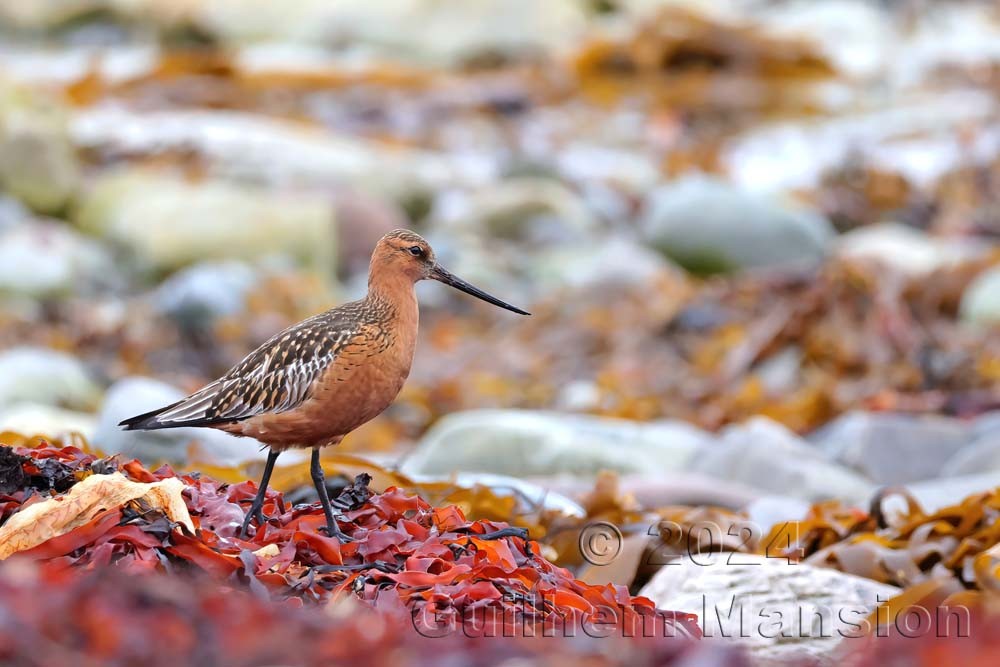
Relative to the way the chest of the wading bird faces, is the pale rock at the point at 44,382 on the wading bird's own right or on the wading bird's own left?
on the wading bird's own left

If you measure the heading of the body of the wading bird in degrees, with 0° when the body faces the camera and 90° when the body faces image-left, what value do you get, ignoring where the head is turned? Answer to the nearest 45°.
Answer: approximately 270°

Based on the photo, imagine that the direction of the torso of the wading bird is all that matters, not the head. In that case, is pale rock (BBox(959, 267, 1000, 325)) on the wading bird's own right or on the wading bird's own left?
on the wading bird's own left

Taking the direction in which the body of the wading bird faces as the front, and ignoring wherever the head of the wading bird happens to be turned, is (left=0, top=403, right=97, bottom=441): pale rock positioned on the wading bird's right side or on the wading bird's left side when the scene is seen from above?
on the wading bird's left side

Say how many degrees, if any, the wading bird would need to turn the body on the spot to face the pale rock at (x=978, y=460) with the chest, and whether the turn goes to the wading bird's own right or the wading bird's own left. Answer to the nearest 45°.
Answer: approximately 45° to the wading bird's own left

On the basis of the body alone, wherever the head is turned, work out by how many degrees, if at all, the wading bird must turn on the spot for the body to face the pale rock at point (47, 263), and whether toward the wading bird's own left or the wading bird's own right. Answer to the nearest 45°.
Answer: approximately 90° to the wading bird's own left

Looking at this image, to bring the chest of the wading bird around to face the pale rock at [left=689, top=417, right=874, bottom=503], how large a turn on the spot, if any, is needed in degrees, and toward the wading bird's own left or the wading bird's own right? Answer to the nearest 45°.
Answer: approximately 45° to the wading bird's own left

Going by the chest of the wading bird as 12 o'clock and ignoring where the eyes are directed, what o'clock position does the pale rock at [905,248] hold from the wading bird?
The pale rock is roughly at 10 o'clock from the wading bird.

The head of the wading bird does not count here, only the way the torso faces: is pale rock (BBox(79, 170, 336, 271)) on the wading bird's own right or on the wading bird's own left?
on the wading bird's own left

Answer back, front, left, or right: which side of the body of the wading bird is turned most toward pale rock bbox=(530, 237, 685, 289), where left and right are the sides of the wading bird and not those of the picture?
left
